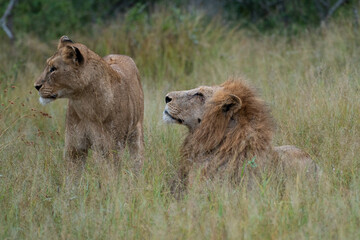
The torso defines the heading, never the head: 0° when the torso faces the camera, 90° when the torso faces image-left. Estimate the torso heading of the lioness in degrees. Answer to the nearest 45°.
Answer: approximately 45°

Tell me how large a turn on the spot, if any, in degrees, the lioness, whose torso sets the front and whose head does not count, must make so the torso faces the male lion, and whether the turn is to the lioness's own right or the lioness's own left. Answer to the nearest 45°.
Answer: approximately 90° to the lioness's own left
